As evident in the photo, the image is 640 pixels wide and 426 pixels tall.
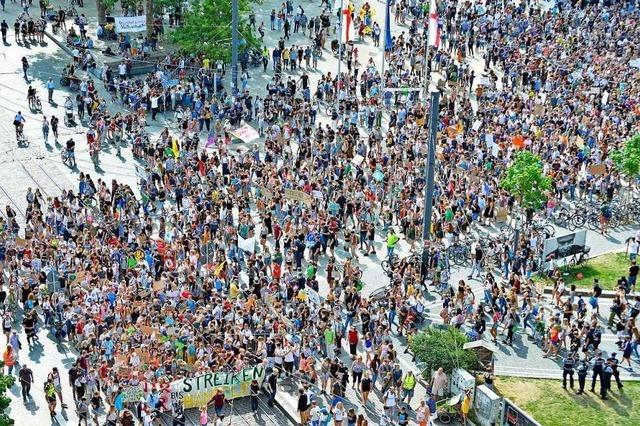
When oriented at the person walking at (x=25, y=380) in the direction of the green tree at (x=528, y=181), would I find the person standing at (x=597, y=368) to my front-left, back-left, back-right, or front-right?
front-right

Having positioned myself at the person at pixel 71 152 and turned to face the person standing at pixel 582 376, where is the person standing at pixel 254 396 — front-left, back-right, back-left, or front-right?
front-right

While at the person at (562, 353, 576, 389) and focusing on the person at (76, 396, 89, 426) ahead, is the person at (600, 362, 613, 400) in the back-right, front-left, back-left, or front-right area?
back-left
